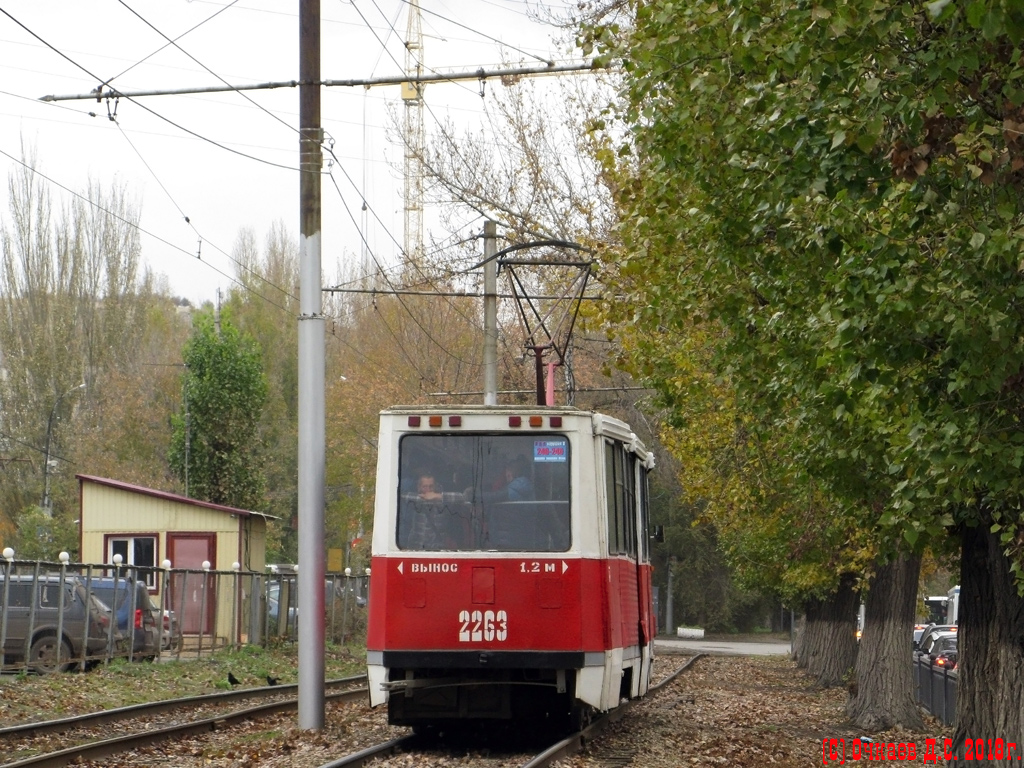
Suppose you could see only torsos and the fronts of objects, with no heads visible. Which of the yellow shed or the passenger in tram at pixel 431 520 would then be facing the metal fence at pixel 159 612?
the yellow shed

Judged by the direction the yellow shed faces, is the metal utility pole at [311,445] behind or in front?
in front

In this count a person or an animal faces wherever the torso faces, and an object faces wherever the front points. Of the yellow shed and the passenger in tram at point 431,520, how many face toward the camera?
2

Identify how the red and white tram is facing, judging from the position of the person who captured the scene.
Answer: facing away from the viewer

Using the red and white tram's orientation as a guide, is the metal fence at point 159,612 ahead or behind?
ahead

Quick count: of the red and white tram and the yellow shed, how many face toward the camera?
1

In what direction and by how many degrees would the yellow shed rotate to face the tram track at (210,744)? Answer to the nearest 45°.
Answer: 0° — it already faces it

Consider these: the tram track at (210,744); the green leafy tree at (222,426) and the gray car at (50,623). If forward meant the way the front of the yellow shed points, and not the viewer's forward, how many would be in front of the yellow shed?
2

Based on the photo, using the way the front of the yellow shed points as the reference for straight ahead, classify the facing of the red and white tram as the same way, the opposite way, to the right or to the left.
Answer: the opposite way
